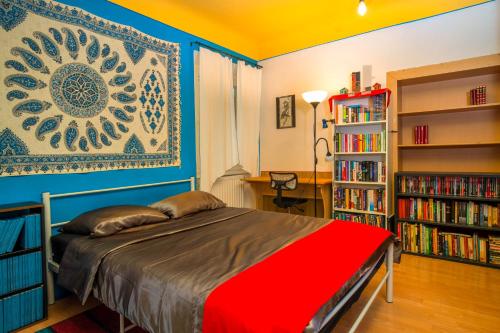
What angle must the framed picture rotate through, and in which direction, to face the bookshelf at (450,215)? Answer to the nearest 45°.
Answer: approximately 90° to its left

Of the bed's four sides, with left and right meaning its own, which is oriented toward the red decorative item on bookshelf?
left

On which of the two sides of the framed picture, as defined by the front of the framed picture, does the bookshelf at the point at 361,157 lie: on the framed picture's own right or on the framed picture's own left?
on the framed picture's own left

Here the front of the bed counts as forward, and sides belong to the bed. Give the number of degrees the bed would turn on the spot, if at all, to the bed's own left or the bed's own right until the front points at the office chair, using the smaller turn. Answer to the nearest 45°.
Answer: approximately 90° to the bed's own left

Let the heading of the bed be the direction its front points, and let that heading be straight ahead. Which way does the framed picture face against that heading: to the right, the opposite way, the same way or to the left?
to the right

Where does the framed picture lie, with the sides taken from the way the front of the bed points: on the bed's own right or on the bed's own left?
on the bed's own left

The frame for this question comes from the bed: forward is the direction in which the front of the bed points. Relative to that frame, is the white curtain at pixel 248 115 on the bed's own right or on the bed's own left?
on the bed's own left

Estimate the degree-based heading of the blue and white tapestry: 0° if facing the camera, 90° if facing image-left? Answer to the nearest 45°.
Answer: approximately 315°

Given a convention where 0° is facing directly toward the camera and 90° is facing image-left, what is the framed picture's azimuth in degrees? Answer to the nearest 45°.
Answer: approximately 45°
